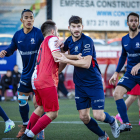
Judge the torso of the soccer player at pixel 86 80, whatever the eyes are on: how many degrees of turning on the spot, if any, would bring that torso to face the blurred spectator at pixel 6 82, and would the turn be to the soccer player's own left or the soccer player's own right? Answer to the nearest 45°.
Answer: approximately 90° to the soccer player's own right

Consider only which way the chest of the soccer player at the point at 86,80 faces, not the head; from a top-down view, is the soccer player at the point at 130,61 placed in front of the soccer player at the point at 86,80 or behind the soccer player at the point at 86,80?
behind

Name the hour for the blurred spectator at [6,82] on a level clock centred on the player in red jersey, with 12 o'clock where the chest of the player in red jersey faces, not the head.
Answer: The blurred spectator is roughly at 10 o'clock from the player in red jersey.

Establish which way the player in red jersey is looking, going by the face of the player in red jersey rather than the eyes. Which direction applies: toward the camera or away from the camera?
away from the camera

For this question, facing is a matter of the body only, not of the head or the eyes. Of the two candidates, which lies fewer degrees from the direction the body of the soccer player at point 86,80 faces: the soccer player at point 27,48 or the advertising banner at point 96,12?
the soccer player

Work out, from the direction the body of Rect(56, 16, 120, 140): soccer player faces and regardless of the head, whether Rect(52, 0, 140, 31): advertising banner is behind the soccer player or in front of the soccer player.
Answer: behind

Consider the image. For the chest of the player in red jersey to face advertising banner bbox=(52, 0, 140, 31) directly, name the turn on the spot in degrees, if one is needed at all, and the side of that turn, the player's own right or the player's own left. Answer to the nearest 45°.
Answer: approximately 45° to the player's own left

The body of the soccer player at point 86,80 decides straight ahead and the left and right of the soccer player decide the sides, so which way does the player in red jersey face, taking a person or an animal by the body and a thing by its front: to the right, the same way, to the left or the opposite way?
the opposite way
